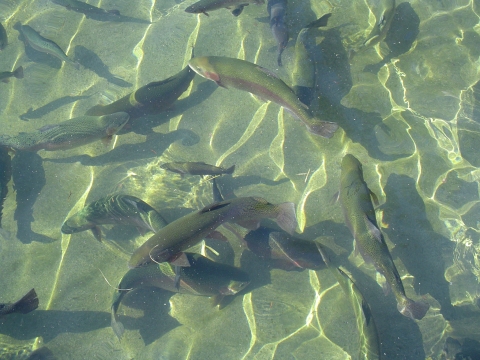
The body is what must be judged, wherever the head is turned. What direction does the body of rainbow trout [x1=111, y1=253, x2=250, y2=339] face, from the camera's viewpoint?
to the viewer's right

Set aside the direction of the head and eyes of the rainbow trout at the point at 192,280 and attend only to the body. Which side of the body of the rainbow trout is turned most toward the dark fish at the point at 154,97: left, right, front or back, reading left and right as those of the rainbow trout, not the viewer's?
left

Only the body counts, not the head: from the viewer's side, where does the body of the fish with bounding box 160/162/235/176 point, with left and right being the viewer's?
facing to the left of the viewer

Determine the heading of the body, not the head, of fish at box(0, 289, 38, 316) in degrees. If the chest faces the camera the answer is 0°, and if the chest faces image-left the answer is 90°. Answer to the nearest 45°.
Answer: approximately 90°

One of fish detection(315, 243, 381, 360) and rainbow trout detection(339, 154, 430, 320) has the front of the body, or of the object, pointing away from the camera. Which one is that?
the rainbow trout

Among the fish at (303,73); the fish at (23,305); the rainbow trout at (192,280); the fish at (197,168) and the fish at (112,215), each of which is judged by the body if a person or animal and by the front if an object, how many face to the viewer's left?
3
